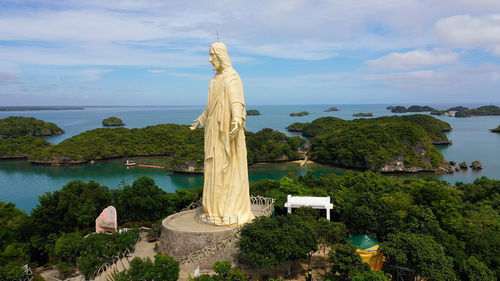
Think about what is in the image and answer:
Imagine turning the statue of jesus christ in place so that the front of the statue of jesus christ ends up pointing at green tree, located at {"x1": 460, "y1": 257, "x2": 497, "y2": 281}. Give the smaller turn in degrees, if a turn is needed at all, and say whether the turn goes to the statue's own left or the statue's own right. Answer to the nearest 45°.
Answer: approximately 135° to the statue's own left

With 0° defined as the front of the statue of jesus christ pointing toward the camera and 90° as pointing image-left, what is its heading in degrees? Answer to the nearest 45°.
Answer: approximately 45°

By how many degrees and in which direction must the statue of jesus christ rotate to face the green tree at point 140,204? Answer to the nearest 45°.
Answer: approximately 90° to its right

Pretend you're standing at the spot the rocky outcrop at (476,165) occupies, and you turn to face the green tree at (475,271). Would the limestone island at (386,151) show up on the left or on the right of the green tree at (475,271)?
right

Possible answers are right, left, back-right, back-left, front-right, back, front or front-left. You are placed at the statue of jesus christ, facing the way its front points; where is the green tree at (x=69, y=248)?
front-right

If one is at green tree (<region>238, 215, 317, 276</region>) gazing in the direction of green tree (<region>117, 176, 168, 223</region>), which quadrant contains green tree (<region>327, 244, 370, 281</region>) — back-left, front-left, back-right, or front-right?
back-right

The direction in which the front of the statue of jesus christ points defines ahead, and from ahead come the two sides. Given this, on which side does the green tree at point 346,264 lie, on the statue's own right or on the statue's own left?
on the statue's own left

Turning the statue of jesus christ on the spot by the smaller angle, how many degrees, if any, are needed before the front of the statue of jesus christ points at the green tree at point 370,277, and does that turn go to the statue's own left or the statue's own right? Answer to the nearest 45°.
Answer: approximately 90° to the statue's own left
